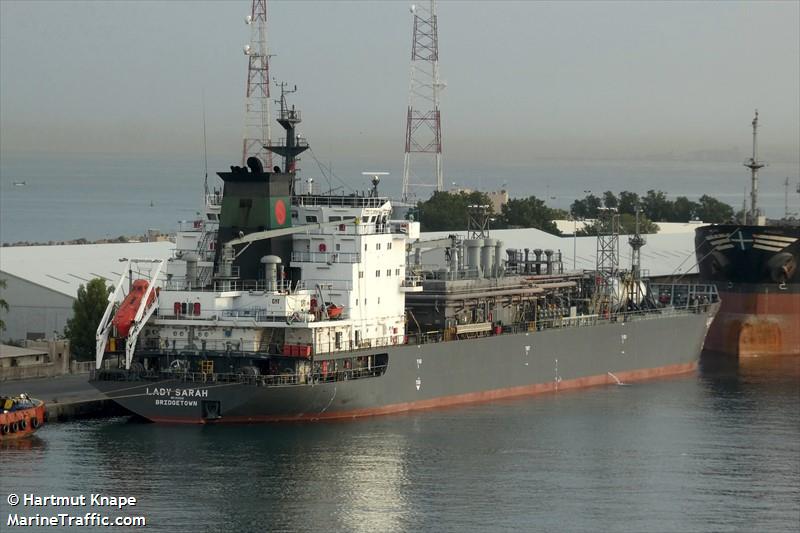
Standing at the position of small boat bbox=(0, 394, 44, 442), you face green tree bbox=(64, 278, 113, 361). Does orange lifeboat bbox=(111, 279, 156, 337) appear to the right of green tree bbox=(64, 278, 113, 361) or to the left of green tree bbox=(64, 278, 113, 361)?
right

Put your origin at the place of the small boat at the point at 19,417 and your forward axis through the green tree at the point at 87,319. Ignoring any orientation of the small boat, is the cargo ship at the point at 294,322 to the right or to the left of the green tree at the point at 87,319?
right

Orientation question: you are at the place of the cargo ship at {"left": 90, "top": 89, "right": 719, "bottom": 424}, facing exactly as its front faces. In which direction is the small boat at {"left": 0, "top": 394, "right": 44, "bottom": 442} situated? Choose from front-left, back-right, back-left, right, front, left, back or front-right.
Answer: back

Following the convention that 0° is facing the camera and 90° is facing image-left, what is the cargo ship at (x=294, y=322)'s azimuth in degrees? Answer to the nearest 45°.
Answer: approximately 225°

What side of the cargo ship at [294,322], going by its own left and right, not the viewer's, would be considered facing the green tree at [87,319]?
left
